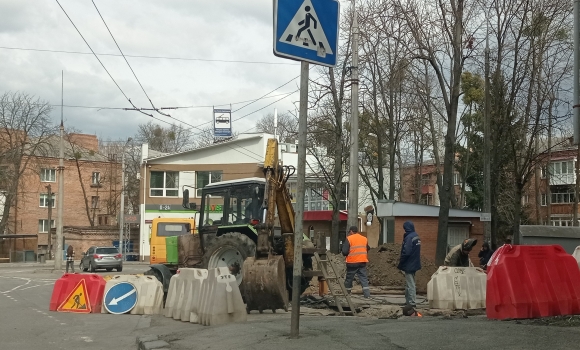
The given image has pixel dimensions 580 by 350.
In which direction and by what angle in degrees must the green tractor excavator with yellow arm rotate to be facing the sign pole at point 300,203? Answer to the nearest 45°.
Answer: approximately 135° to its left

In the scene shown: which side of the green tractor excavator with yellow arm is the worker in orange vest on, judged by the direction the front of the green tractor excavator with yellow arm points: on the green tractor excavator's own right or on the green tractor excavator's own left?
on the green tractor excavator's own right

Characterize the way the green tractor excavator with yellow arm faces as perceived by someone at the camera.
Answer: facing away from the viewer and to the left of the viewer

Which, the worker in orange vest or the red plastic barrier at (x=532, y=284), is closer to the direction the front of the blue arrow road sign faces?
the red plastic barrier

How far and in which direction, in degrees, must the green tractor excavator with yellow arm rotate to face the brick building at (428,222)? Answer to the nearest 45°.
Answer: approximately 90° to its right

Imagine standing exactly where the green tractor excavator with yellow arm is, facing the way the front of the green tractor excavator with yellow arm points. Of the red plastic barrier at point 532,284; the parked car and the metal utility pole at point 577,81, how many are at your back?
2

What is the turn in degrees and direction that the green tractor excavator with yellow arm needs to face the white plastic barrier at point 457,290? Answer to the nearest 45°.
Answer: approximately 180°

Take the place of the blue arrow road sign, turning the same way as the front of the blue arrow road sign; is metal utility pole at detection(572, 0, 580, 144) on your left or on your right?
on your left

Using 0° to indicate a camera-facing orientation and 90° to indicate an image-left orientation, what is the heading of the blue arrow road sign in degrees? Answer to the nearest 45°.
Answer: approximately 0°

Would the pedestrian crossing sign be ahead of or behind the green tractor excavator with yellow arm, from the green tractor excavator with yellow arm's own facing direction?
behind

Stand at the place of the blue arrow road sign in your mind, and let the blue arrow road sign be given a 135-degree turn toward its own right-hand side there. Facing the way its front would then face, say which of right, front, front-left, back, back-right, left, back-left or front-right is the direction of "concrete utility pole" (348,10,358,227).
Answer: right
